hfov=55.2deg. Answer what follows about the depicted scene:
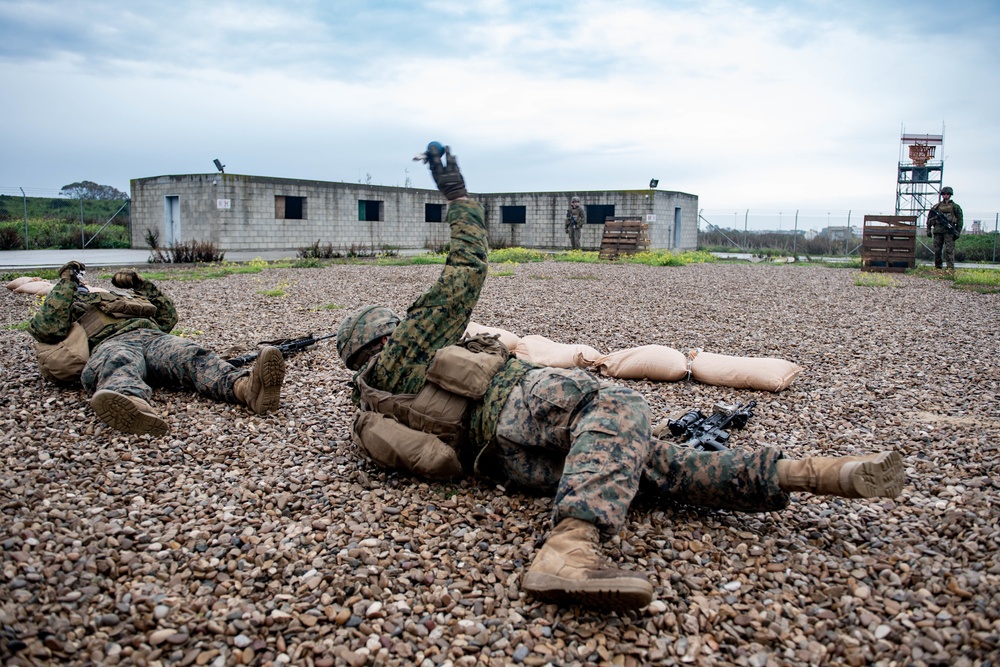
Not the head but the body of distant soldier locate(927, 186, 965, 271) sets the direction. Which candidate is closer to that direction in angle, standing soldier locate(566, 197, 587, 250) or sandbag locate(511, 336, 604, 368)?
the sandbag

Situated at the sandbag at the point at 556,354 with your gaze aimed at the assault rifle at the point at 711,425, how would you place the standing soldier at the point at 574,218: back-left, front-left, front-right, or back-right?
back-left

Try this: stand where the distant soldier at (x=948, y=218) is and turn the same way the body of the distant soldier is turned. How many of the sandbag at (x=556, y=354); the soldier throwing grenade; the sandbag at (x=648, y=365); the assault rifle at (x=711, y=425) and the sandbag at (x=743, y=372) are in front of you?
5

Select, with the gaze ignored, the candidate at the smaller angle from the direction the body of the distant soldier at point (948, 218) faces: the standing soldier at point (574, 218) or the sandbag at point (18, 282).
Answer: the sandbag

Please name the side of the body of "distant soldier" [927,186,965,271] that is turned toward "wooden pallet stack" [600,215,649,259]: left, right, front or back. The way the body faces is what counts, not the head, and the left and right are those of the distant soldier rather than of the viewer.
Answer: right

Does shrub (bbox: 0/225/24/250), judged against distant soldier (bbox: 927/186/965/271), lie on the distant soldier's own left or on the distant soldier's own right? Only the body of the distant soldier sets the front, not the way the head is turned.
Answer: on the distant soldier's own right

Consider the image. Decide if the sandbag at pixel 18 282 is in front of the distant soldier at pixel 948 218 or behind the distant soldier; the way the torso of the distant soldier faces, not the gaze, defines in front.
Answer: in front

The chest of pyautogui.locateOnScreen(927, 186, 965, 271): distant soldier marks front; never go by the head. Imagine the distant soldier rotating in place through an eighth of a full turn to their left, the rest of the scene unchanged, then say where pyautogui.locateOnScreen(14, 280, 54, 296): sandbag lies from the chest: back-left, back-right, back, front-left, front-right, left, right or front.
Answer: right

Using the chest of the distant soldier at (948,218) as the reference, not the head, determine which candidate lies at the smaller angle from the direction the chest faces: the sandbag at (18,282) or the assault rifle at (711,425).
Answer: the assault rifle

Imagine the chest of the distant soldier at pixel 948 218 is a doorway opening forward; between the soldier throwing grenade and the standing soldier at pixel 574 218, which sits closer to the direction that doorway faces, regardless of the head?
the soldier throwing grenade

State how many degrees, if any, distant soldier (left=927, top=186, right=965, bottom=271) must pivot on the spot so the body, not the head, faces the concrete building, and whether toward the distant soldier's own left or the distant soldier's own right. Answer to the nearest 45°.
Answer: approximately 90° to the distant soldier's own right

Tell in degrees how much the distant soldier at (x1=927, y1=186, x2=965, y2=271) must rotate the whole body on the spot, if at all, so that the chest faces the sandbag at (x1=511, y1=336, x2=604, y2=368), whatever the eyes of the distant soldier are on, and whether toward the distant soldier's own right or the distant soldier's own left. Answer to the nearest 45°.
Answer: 0° — they already face it

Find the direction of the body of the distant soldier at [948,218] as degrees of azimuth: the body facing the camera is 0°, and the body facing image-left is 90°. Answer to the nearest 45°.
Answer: approximately 0°

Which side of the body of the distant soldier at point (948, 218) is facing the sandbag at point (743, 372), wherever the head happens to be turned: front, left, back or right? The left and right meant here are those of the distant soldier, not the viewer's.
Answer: front
